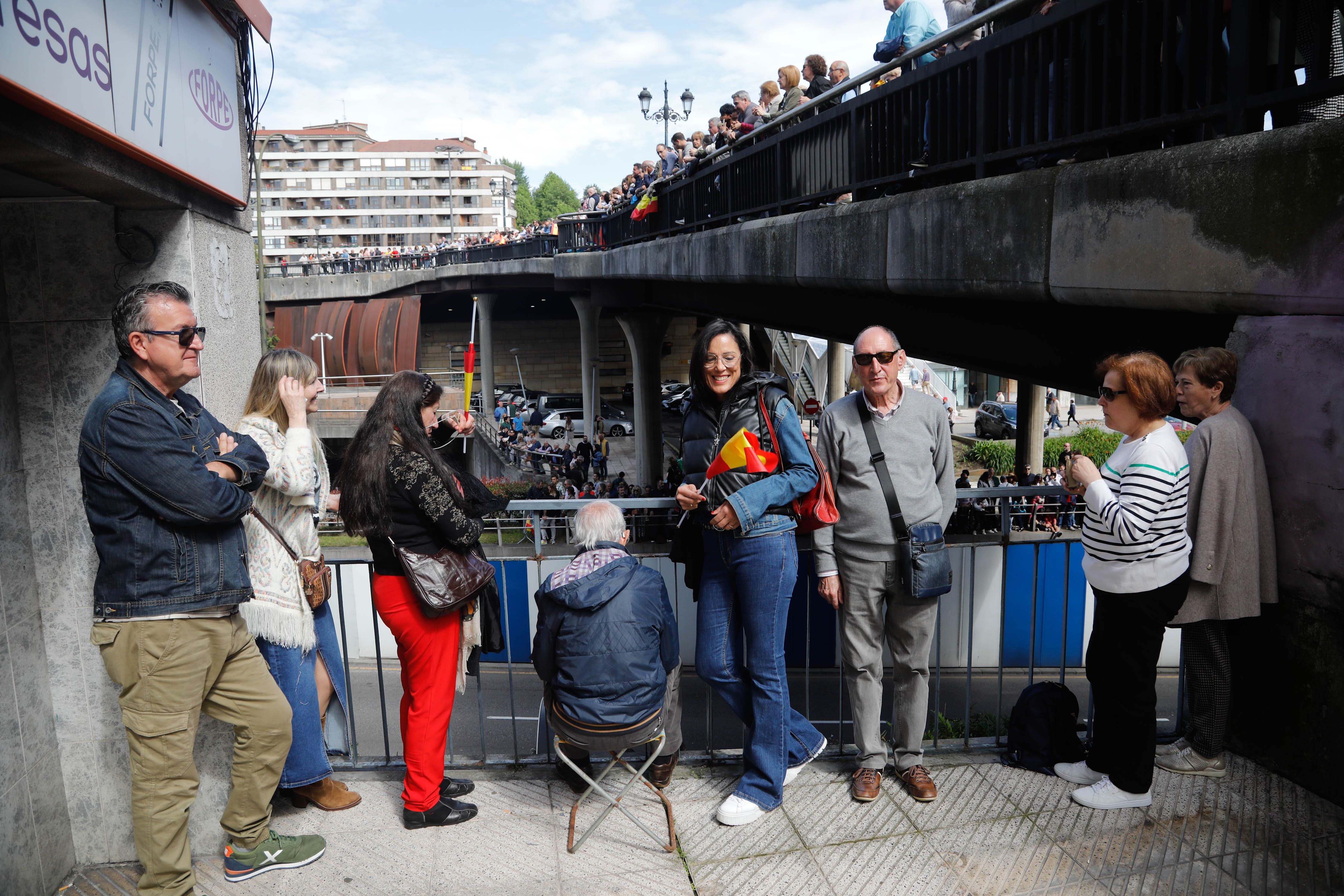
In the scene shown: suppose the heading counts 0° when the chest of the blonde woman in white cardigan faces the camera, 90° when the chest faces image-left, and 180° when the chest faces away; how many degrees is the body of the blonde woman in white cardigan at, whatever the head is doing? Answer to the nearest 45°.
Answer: approximately 270°

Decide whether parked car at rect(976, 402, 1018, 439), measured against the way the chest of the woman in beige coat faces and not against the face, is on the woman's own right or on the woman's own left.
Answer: on the woman's own right

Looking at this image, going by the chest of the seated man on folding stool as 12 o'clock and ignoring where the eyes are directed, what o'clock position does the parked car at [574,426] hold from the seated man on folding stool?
The parked car is roughly at 12 o'clock from the seated man on folding stool.

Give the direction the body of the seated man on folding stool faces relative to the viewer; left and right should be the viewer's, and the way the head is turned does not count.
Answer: facing away from the viewer

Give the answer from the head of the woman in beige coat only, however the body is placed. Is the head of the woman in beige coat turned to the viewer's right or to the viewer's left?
to the viewer's left

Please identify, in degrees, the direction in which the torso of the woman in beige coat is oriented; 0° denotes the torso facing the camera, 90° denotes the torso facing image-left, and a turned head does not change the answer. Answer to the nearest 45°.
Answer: approximately 90°

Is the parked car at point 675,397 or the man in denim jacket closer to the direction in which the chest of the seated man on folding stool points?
the parked car

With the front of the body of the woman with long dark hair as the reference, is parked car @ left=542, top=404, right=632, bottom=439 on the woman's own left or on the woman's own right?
on the woman's own left

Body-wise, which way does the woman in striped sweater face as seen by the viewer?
to the viewer's left

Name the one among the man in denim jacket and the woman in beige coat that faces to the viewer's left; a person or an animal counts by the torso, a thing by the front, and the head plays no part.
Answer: the woman in beige coat
